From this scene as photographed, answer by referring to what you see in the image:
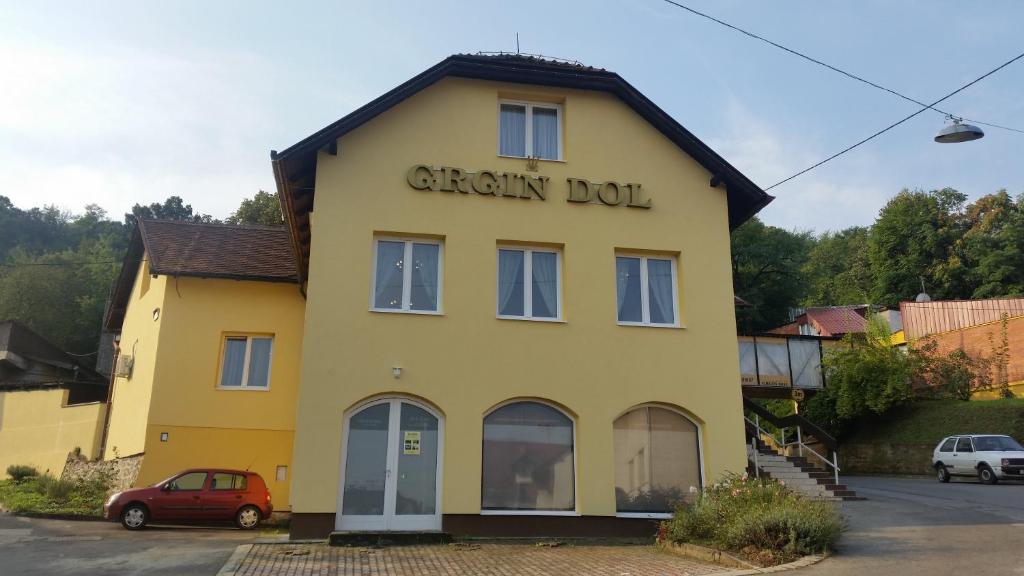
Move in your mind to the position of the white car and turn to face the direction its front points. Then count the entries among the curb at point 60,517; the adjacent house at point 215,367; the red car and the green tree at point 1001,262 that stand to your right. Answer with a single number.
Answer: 3

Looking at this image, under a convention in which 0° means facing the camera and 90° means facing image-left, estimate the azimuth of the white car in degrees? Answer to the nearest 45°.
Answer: approximately 315°

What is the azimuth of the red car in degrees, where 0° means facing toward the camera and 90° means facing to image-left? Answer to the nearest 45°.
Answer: approximately 90°

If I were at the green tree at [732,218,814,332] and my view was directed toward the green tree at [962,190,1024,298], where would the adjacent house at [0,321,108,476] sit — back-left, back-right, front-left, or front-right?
back-right

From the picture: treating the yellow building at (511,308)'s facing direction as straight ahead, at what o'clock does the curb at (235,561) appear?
The curb is roughly at 2 o'clock from the yellow building.

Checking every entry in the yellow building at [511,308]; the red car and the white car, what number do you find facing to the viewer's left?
1

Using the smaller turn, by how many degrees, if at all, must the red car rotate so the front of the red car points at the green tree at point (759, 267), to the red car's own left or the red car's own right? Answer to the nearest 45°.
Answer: approximately 135° to the red car's own right

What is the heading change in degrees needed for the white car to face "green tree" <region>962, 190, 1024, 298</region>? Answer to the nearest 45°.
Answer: approximately 135° to its left

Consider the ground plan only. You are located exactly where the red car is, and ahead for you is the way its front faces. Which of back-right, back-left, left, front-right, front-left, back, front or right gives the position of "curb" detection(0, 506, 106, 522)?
front-right

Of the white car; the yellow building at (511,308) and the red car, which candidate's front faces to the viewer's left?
the red car

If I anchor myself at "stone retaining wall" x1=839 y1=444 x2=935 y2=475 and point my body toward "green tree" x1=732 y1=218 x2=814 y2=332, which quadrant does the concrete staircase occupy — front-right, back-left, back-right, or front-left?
back-left

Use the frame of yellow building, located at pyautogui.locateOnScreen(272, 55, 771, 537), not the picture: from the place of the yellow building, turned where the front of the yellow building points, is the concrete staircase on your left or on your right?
on your left

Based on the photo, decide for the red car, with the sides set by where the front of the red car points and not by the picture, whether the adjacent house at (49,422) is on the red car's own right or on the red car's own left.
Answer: on the red car's own right

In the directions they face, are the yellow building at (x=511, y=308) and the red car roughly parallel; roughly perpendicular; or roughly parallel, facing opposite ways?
roughly perpendicular

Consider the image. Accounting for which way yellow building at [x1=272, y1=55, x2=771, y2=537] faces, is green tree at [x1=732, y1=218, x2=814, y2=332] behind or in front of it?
behind
